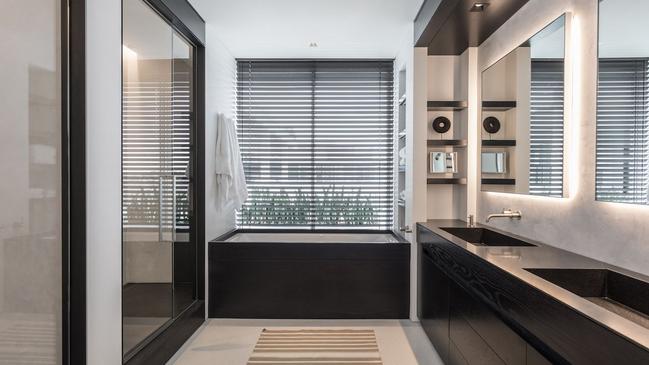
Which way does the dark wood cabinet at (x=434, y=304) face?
to the viewer's left

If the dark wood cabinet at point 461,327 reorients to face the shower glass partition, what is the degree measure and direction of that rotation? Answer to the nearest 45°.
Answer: approximately 45° to its left

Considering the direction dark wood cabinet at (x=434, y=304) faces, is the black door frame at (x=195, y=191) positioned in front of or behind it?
in front

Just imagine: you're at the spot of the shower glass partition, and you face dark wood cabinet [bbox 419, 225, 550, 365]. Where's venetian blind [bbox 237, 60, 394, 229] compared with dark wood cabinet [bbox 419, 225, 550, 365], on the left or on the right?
left

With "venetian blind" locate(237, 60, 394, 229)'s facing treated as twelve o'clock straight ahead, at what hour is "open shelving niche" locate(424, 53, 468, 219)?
The open shelving niche is roughly at 10 o'clock from the venetian blind.

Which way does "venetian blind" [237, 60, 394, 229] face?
toward the camera

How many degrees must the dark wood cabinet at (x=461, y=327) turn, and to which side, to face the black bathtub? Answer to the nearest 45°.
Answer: approximately 45° to its right

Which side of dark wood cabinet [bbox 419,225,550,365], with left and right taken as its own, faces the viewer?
left

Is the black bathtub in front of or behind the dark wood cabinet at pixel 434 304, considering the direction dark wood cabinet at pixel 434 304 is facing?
in front

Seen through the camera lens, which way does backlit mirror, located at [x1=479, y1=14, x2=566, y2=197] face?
facing the viewer and to the left of the viewer
